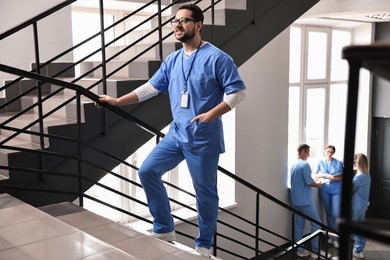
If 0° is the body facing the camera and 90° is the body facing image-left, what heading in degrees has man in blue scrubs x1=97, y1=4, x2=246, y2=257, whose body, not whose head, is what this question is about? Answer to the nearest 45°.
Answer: approximately 45°

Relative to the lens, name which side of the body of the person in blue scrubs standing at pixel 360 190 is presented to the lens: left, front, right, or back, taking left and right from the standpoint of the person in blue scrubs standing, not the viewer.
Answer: left
